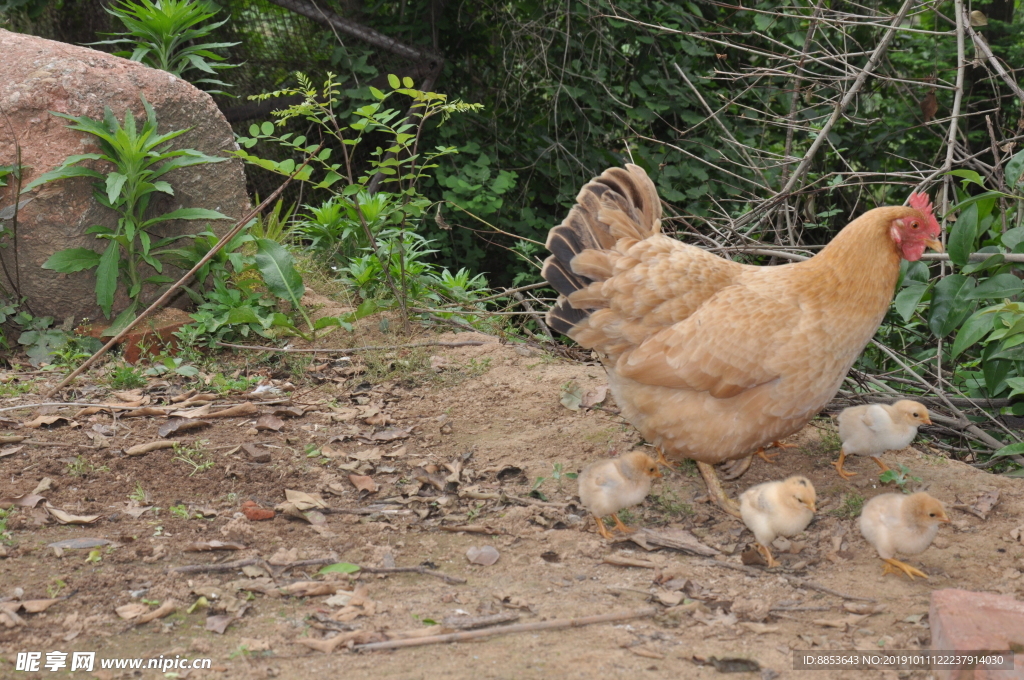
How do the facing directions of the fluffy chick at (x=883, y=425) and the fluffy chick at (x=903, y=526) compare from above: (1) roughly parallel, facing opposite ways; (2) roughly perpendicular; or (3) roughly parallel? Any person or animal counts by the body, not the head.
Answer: roughly parallel

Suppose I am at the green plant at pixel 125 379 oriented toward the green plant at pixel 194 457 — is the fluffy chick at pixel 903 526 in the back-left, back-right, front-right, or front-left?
front-left

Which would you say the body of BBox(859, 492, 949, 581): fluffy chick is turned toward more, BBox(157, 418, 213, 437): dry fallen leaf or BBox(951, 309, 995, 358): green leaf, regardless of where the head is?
the green leaf

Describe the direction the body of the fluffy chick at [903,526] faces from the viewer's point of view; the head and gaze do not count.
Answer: to the viewer's right

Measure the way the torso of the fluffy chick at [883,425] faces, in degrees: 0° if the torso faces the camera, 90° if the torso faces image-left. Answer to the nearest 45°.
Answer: approximately 270°

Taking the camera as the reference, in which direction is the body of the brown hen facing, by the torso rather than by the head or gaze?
to the viewer's right

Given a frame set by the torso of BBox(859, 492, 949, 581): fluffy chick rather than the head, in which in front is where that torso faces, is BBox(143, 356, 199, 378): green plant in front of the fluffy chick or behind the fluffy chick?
behind

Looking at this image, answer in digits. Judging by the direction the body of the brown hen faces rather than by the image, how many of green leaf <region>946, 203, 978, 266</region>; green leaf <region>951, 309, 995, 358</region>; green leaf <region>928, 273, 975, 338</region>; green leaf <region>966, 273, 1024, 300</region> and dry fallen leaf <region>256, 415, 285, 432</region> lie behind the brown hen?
1

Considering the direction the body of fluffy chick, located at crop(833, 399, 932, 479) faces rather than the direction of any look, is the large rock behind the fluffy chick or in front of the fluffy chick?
behind

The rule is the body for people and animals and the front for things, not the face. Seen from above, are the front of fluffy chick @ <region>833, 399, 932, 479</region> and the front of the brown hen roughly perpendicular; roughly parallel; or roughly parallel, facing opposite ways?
roughly parallel

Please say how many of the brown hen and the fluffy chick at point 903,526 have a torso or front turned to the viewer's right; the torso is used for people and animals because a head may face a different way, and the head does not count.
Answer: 2

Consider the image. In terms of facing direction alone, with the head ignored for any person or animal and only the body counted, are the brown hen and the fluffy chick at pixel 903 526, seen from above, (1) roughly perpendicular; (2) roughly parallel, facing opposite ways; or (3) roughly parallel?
roughly parallel

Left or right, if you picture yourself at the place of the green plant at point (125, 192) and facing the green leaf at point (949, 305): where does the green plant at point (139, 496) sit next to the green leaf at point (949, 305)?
right

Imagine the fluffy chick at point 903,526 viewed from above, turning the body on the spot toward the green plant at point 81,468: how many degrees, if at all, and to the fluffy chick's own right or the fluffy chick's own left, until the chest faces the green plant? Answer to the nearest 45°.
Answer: approximately 180°

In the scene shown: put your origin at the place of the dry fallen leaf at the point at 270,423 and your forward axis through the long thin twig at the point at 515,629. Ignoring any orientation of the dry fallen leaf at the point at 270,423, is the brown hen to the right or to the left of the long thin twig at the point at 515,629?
left

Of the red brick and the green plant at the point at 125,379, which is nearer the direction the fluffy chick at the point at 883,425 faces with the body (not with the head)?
the red brick

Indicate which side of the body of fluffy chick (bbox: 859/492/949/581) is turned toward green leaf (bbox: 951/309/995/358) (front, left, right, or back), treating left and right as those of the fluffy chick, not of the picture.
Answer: left

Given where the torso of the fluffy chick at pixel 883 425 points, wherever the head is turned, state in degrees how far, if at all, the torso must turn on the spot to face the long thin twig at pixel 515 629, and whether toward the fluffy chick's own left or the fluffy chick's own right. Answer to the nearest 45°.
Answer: approximately 135° to the fluffy chick's own right
